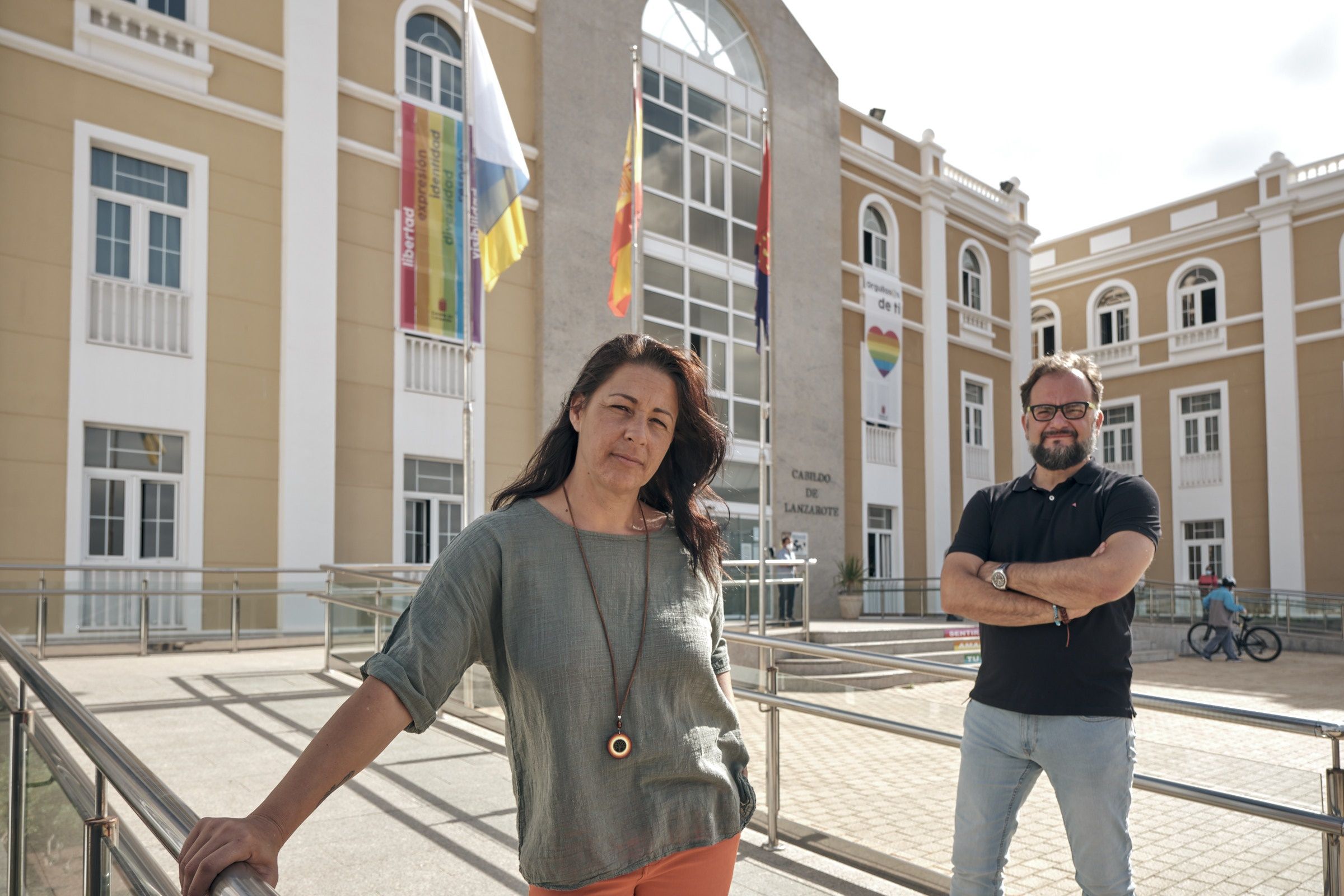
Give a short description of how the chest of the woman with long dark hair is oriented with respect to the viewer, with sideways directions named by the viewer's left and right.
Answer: facing the viewer

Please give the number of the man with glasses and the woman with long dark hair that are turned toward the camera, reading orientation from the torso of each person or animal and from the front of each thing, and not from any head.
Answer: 2

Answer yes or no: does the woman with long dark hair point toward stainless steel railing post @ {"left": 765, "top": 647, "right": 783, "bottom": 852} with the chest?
no

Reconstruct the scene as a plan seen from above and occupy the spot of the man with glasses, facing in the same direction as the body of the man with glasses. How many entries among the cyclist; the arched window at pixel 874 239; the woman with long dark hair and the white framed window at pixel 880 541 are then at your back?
3

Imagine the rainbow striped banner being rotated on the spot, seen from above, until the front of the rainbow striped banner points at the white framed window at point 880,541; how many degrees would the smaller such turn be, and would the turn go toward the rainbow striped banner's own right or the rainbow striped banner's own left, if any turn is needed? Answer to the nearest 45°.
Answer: approximately 90° to the rainbow striped banner's own left

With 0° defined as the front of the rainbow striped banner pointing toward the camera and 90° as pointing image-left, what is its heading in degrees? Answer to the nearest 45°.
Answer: approximately 315°

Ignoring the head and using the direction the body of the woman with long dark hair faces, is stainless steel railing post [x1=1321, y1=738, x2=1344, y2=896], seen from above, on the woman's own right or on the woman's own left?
on the woman's own left

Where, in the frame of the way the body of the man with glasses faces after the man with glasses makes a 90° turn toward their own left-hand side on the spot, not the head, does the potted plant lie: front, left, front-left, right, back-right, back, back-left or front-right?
left

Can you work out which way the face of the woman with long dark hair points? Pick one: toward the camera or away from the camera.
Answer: toward the camera

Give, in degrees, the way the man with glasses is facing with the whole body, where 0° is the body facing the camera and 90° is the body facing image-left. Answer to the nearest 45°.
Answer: approximately 0°
